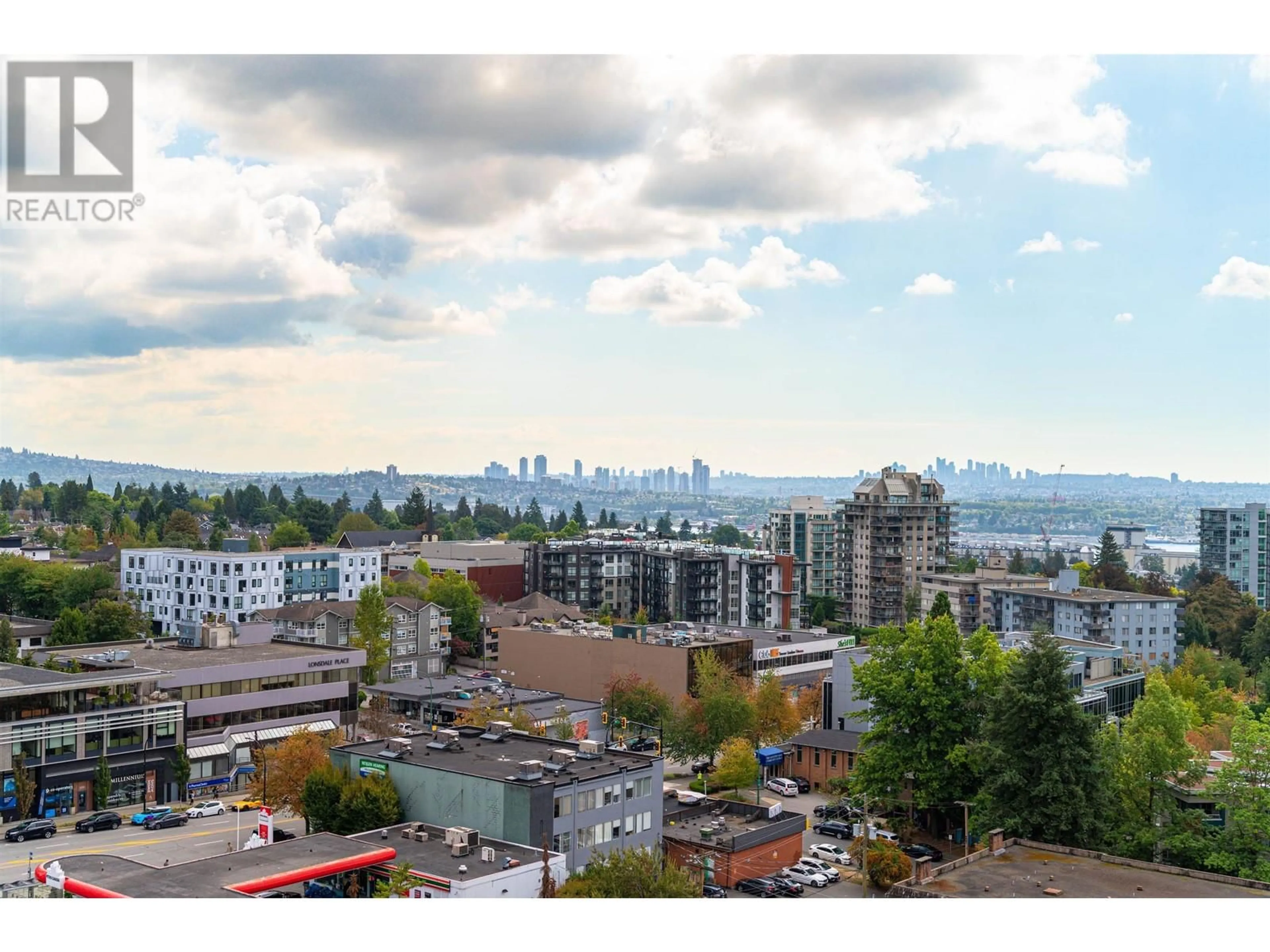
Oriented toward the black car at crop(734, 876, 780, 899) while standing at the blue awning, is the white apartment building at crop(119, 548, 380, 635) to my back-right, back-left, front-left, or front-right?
back-right

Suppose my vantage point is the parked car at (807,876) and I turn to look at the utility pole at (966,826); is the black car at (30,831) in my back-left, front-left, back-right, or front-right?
back-left

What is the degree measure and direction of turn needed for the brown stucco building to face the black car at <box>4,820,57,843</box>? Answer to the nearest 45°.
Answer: approximately 90° to its right

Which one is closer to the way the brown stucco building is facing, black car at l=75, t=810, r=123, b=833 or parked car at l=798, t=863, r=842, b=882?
the parked car

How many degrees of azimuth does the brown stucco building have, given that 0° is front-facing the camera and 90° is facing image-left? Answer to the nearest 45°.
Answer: approximately 315°
